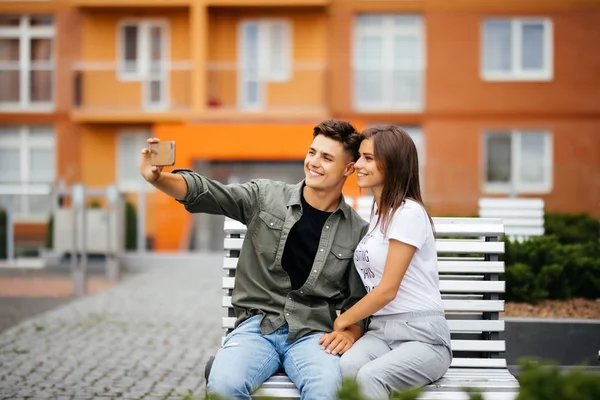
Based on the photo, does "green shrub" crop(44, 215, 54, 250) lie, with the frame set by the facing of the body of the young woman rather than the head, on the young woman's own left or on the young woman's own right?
on the young woman's own right

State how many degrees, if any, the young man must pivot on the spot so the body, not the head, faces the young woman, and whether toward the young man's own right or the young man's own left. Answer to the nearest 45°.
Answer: approximately 45° to the young man's own left

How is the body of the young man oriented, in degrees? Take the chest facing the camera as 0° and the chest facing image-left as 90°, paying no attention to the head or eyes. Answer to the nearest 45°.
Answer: approximately 0°

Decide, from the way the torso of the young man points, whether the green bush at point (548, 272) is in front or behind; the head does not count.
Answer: behind

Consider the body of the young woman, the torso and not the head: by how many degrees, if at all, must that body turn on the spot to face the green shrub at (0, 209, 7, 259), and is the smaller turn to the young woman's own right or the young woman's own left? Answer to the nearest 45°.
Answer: approximately 90° to the young woman's own right

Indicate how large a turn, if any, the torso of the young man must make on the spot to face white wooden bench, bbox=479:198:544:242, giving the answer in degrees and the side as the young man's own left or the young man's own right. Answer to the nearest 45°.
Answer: approximately 135° to the young man's own left

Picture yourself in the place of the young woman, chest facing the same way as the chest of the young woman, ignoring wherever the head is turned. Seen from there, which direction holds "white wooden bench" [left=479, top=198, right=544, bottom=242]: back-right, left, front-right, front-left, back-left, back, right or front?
back-right

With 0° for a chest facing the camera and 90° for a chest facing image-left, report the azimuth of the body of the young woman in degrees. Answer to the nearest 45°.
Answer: approximately 45°
